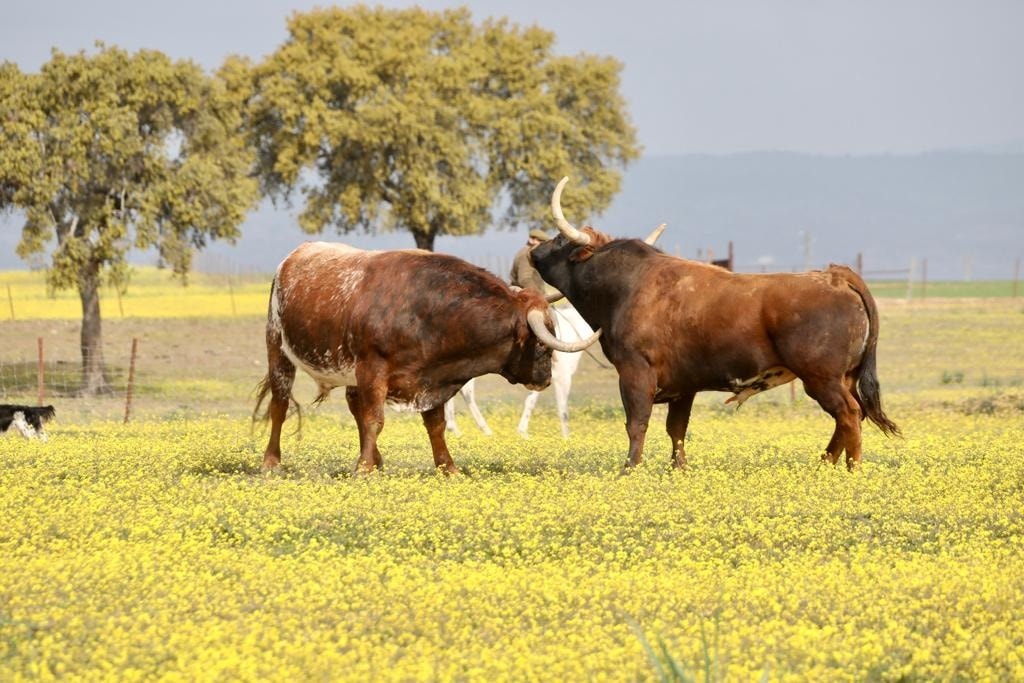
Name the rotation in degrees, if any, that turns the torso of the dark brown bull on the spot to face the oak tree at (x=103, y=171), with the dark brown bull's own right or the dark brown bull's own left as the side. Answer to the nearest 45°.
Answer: approximately 45° to the dark brown bull's own right

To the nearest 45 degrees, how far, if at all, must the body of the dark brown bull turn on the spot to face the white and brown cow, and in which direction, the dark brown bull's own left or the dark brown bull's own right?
0° — it already faces it

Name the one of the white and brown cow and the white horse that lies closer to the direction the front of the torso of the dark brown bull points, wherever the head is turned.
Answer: the white and brown cow

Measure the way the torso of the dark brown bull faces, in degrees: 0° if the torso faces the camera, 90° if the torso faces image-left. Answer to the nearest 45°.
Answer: approximately 90°
